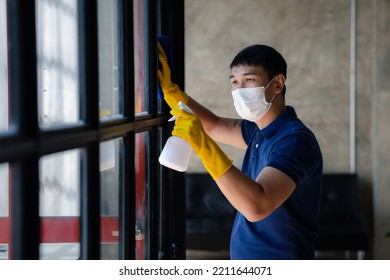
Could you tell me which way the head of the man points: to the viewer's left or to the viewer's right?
to the viewer's left

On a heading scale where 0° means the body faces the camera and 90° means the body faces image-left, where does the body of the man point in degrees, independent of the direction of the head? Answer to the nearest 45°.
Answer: approximately 45°

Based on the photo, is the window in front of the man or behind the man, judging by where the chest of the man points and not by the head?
in front
